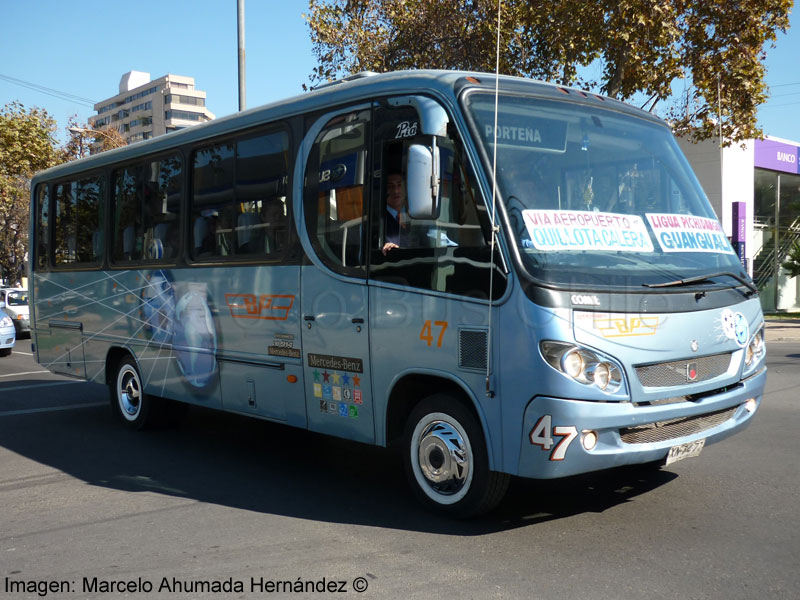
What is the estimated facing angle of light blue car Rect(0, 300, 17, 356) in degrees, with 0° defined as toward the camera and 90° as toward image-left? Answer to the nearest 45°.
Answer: approximately 315°

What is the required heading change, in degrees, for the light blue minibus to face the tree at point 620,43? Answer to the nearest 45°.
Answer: approximately 135° to its left

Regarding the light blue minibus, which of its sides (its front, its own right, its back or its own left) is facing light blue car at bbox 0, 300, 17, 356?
back

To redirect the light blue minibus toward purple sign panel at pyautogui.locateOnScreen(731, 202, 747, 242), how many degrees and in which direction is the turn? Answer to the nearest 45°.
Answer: approximately 90° to its left

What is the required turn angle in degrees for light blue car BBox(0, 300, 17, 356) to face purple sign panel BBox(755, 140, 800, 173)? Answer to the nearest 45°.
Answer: approximately 45° to its left

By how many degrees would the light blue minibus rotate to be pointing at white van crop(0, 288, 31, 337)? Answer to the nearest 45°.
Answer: approximately 180°
